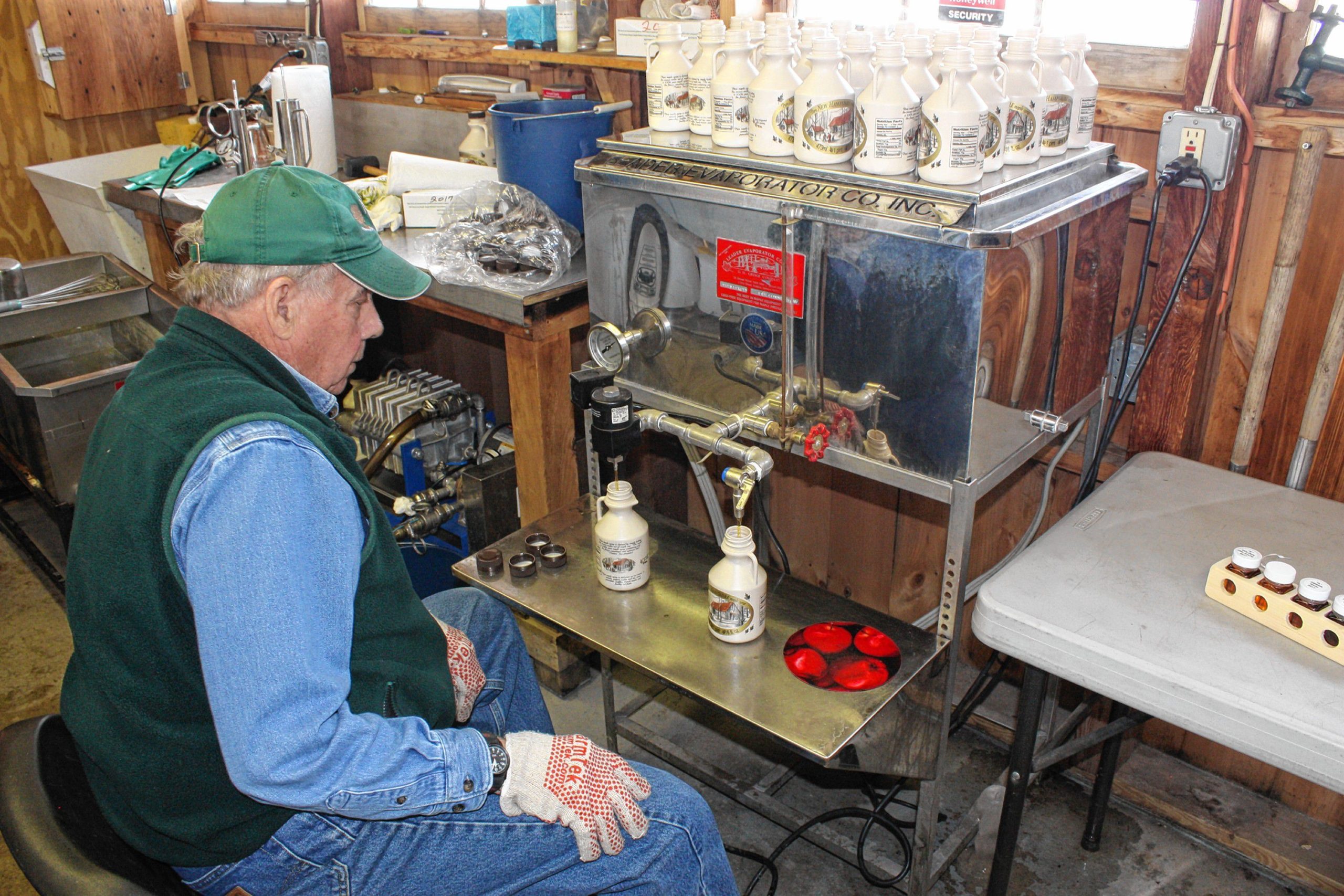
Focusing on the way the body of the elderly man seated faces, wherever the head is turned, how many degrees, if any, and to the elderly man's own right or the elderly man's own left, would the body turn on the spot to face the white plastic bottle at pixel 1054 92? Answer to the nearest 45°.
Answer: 0° — they already face it

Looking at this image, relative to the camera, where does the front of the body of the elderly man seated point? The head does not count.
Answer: to the viewer's right

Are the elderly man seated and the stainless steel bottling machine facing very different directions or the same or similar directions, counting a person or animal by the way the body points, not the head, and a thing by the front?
very different directions

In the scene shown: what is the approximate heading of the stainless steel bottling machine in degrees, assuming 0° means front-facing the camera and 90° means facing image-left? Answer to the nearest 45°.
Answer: approximately 45°

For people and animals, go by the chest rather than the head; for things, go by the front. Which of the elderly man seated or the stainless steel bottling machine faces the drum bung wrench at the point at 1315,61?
the elderly man seated

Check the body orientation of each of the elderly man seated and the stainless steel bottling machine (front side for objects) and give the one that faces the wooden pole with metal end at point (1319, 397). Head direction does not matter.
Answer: the elderly man seated

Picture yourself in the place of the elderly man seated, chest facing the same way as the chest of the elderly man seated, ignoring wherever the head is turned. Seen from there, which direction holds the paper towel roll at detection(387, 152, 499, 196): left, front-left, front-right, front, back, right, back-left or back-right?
left

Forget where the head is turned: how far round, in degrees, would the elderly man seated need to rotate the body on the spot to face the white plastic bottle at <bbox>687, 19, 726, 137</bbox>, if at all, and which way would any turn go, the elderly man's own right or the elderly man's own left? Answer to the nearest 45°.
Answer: approximately 45° to the elderly man's own left

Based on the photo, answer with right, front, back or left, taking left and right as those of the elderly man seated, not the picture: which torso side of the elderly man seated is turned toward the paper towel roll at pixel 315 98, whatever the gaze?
left

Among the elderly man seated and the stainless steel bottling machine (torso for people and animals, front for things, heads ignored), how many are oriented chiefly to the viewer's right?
1

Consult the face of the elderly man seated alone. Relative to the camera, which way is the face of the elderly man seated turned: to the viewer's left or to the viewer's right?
to the viewer's right

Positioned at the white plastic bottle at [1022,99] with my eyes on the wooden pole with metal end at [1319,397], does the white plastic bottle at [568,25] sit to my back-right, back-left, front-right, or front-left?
back-left

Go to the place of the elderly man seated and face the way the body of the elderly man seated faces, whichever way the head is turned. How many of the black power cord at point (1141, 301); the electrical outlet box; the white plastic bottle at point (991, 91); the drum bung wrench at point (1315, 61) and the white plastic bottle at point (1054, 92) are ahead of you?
5

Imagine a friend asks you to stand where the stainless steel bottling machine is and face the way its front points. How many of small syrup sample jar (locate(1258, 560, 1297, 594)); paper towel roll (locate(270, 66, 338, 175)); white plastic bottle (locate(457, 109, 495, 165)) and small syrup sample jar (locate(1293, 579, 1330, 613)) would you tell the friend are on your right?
2

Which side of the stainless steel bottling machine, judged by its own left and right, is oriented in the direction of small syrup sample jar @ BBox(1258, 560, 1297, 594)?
left
